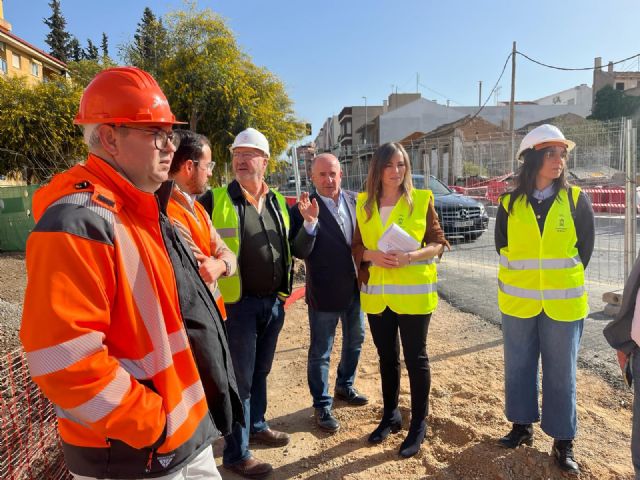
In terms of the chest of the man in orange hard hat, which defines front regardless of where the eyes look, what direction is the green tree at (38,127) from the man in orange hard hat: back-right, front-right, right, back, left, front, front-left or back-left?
back-left

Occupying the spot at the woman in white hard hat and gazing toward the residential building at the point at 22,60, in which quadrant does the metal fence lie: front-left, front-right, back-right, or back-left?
front-right

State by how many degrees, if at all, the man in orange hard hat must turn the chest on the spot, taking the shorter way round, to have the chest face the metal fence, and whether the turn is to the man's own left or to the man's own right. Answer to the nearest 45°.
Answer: approximately 90° to the man's own left

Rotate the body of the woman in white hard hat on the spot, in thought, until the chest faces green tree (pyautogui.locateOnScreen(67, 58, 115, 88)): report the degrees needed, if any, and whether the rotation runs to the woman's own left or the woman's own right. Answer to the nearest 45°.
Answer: approximately 135° to the woman's own right

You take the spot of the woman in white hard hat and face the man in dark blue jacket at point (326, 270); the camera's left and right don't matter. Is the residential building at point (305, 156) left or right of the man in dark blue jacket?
right

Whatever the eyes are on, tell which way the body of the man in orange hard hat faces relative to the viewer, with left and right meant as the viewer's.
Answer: facing the viewer and to the right of the viewer

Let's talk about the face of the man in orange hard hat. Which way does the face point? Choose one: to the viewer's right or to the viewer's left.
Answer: to the viewer's right

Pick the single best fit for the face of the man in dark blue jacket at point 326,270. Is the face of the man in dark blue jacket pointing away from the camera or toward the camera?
toward the camera

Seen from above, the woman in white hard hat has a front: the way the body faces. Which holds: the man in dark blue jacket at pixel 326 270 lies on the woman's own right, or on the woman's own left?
on the woman's own right

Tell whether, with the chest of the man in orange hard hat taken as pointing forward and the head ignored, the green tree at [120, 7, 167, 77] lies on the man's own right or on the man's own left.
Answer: on the man's own left

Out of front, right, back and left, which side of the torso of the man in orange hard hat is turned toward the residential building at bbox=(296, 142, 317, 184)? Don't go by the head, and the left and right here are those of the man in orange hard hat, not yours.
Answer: left

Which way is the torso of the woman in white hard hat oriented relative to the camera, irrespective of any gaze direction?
toward the camera

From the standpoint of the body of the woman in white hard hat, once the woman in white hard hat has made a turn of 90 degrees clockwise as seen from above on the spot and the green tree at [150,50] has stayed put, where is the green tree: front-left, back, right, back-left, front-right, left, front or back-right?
front-right

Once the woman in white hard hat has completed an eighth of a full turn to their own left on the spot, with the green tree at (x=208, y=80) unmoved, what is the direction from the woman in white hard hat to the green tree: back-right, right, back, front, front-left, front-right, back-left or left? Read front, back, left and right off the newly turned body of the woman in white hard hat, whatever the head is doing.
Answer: back

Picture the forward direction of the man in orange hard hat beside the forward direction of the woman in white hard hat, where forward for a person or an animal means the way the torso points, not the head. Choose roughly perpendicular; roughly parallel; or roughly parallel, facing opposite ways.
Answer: roughly perpendicular
